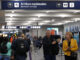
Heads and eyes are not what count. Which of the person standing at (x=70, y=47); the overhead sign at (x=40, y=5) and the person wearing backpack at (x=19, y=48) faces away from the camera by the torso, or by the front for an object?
the person wearing backpack

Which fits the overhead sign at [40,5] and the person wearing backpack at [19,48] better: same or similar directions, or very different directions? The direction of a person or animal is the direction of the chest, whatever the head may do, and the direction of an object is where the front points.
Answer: very different directions

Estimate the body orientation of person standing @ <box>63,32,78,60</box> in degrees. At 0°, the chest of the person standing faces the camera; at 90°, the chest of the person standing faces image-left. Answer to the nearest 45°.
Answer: approximately 45°

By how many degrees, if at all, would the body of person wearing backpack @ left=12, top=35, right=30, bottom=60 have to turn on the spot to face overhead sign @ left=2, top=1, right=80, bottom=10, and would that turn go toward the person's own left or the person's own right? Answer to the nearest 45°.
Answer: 0° — they already face it

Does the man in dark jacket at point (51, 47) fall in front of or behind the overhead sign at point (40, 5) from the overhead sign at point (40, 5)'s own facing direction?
in front

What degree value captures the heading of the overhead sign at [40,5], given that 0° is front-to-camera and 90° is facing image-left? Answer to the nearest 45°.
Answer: approximately 0°

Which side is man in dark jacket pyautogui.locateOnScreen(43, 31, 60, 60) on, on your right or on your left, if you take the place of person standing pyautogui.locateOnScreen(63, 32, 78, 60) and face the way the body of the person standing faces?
on your right

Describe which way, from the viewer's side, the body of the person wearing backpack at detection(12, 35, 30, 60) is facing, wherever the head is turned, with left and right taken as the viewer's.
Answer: facing away from the viewer

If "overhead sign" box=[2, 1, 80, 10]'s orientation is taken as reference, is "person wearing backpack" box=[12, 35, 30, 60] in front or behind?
in front

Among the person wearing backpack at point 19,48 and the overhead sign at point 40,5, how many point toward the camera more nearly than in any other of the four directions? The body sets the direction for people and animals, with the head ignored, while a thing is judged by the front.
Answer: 1

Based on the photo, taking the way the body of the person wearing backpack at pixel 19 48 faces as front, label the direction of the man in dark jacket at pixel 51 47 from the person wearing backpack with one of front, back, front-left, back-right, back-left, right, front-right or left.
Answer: right

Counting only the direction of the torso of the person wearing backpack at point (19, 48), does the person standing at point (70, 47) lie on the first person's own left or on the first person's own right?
on the first person's own right
